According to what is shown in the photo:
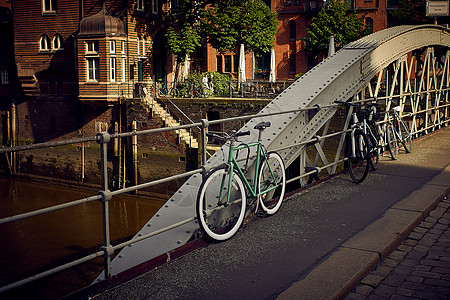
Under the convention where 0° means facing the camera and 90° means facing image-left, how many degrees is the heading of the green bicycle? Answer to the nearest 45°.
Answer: approximately 45°

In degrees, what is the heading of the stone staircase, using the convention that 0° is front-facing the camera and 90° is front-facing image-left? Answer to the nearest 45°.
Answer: approximately 315°

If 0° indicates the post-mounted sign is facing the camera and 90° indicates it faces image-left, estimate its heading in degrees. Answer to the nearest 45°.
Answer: approximately 0°

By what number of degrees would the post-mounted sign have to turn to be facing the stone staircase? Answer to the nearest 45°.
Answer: approximately 135° to its right

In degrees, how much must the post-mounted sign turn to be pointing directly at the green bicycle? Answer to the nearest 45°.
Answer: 0° — it already faces it

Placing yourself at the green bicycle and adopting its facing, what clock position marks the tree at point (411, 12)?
The tree is roughly at 5 o'clock from the green bicycle.

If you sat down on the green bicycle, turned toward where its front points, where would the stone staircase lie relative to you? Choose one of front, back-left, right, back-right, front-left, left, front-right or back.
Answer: back-right

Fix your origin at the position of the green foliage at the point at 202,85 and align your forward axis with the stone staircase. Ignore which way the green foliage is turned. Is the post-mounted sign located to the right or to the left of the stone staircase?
left
